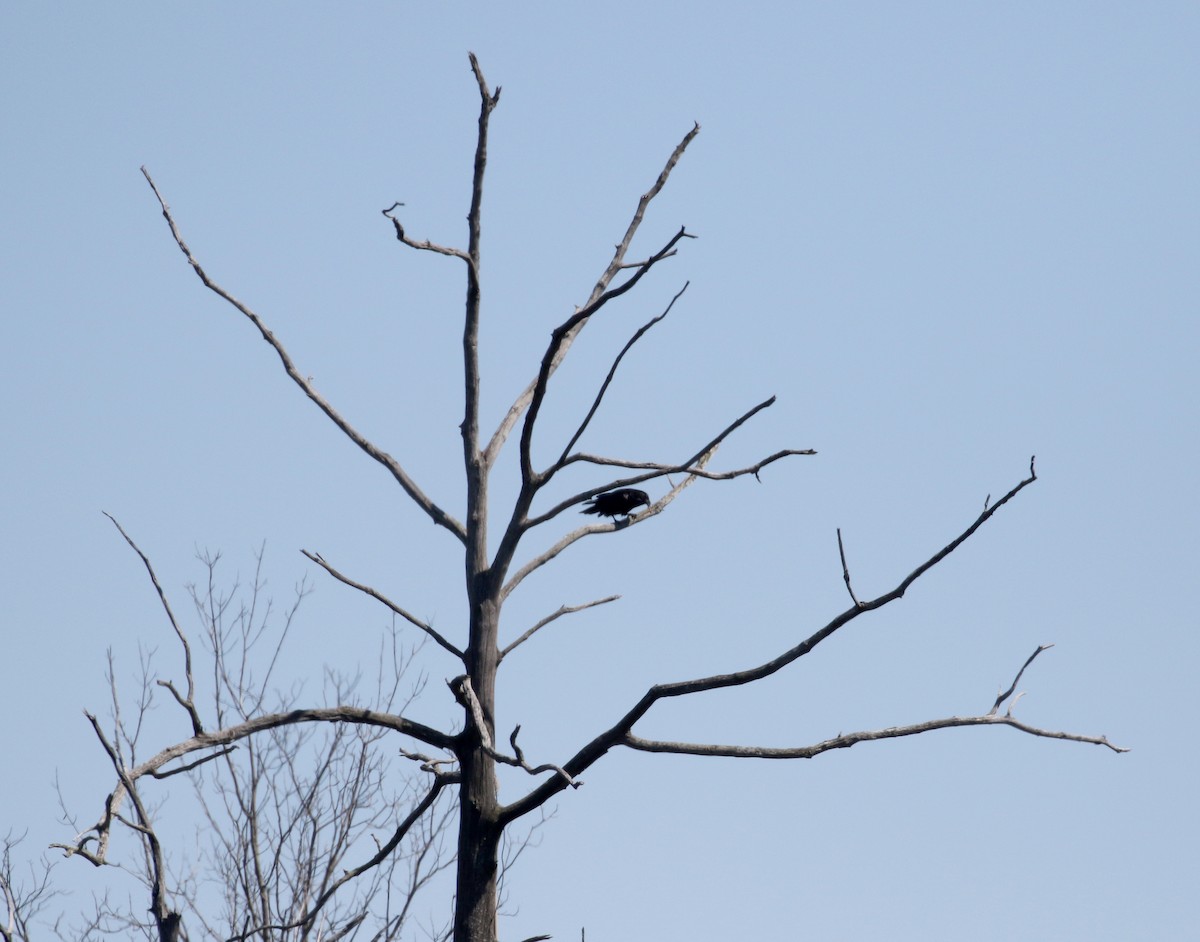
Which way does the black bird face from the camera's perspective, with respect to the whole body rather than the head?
to the viewer's right
